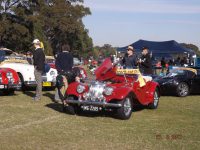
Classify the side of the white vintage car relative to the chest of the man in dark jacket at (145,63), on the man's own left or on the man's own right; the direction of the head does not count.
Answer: on the man's own right

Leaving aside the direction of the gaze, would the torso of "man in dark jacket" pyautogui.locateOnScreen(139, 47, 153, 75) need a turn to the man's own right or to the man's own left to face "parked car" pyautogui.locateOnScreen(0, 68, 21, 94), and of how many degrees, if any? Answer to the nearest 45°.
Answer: approximately 45° to the man's own right

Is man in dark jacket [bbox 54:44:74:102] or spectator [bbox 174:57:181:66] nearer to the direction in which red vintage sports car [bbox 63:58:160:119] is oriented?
the man in dark jacket

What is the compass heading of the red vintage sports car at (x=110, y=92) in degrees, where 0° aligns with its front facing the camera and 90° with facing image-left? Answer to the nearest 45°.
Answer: approximately 45°

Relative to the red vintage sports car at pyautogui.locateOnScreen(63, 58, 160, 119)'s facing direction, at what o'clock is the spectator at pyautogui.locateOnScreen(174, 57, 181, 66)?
The spectator is roughly at 5 o'clock from the red vintage sports car.

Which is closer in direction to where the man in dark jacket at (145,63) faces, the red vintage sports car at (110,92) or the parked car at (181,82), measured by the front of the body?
the red vintage sports car
